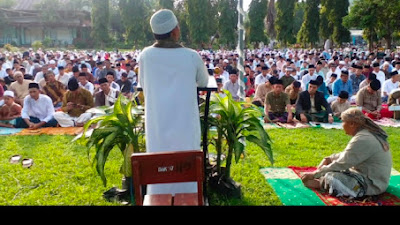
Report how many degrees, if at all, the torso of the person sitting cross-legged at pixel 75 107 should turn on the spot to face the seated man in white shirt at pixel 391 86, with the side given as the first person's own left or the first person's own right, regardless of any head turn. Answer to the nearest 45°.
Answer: approximately 90° to the first person's own left

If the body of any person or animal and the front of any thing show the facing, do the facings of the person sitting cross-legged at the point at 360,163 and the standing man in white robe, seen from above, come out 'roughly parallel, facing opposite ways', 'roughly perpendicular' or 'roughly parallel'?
roughly perpendicular

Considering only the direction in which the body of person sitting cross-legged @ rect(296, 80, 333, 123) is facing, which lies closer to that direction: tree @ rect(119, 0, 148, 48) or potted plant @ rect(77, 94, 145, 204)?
the potted plant

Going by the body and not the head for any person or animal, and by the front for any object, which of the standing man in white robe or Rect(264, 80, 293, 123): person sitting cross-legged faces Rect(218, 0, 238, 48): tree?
the standing man in white robe

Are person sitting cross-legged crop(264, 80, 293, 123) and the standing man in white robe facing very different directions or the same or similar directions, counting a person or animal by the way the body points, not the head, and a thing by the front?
very different directions

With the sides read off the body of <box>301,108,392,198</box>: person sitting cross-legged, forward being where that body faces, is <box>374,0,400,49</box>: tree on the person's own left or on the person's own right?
on the person's own right

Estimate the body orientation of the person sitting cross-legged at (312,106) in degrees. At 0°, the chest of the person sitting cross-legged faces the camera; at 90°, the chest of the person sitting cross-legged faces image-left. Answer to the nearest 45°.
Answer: approximately 0°

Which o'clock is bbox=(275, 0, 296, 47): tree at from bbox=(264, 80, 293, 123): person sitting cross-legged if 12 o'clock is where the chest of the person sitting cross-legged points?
The tree is roughly at 6 o'clock from the person sitting cross-legged.

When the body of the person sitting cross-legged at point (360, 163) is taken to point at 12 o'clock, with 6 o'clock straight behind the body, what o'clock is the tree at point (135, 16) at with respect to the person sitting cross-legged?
The tree is roughly at 2 o'clock from the person sitting cross-legged.

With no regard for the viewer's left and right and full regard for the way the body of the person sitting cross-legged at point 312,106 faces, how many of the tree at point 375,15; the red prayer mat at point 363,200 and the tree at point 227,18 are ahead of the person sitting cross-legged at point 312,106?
1

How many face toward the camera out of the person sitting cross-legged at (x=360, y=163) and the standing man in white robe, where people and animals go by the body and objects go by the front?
0

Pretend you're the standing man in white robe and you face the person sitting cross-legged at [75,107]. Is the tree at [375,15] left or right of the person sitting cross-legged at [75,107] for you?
right

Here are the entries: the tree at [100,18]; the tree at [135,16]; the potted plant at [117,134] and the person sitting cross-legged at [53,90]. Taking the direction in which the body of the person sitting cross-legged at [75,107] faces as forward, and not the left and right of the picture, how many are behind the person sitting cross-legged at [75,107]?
3

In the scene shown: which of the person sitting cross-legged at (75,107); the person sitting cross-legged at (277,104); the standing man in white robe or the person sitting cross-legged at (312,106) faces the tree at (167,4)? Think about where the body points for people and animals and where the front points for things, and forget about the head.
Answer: the standing man in white robe

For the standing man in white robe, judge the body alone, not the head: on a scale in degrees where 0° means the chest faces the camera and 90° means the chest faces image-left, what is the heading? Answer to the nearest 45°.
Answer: approximately 180°

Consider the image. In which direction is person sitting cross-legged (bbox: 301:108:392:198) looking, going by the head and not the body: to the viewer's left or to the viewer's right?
to the viewer's left

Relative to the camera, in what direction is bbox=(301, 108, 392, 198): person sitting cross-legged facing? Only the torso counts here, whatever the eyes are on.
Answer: to the viewer's left

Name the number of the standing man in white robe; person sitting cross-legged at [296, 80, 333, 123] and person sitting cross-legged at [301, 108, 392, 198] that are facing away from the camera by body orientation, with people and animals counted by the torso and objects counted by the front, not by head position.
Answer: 1
